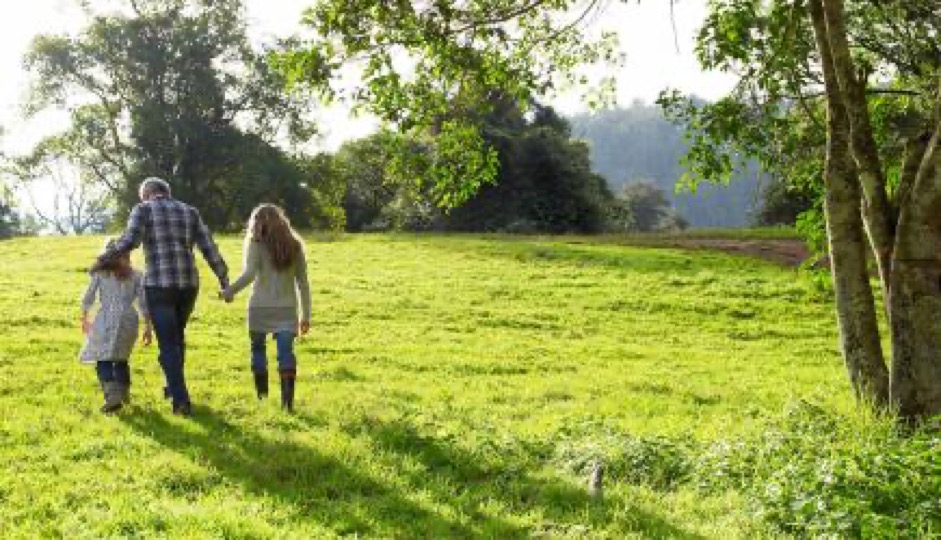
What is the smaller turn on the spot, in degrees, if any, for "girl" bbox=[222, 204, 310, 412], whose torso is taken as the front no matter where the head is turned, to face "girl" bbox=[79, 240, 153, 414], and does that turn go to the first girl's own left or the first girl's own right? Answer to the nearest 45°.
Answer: approximately 90° to the first girl's own left

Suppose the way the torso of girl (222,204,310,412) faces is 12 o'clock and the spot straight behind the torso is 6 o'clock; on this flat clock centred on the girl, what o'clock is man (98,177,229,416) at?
The man is roughly at 9 o'clock from the girl.

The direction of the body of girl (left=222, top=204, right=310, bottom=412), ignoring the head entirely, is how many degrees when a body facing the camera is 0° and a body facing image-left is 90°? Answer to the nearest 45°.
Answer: approximately 180°

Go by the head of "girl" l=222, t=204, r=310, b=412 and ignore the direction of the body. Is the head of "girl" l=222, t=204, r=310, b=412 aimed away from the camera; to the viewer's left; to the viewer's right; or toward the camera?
away from the camera

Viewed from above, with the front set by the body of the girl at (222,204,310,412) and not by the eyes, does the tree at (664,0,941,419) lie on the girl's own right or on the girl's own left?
on the girl's own right
